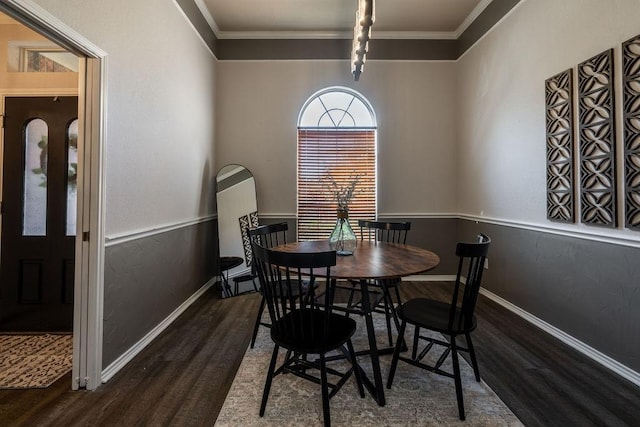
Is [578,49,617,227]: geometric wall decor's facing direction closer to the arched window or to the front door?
the front door

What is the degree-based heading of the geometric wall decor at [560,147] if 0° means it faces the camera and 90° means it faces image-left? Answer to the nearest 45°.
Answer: approximately 45°

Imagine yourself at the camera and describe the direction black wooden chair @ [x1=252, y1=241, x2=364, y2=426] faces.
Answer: facing away from the viewer and to the right of the viewer

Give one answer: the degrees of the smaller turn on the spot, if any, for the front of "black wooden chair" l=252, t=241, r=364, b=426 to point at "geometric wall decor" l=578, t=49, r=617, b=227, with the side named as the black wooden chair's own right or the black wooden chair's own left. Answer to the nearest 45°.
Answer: approximately 45° to the black wooden chair's own right

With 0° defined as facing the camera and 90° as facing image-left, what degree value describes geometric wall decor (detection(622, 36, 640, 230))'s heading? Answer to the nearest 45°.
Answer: approximately 45°

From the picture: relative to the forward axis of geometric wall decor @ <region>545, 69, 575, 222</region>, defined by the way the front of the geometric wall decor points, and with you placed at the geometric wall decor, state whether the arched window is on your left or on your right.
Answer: on your right
